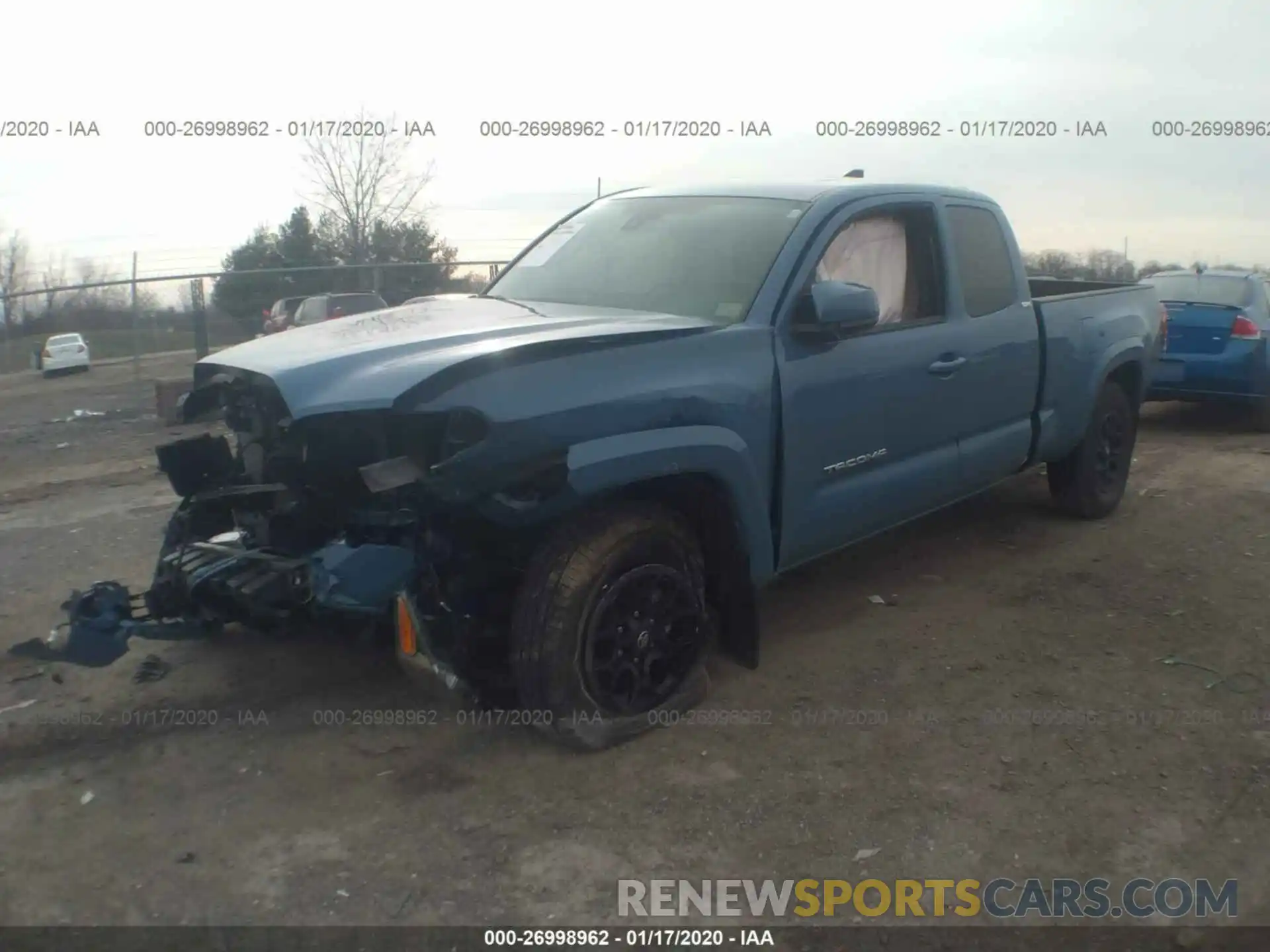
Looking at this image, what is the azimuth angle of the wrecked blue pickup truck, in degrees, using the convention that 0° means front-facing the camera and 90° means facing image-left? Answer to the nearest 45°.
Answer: approximately 45°

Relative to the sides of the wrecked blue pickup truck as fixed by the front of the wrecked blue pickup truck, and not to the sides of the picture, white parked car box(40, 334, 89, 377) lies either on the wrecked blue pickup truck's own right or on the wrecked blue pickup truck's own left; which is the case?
on the wrecked blue pickup truck's own right

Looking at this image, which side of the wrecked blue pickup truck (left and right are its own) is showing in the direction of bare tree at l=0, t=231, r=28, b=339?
right

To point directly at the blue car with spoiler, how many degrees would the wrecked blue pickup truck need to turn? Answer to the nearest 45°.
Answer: approximately 180°
